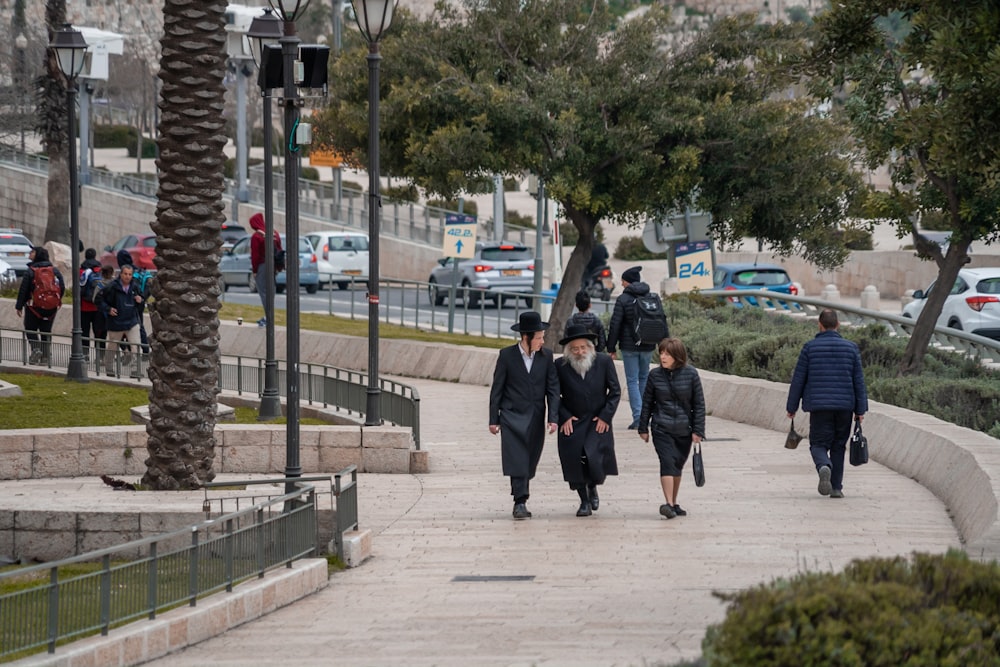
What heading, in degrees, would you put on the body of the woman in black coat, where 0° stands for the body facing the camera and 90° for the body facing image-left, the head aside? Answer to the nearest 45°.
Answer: approximately 0°

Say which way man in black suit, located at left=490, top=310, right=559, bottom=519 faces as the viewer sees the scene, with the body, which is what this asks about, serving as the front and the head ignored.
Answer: toward the camera

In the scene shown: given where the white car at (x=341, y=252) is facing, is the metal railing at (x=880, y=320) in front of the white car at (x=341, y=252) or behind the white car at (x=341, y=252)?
behind

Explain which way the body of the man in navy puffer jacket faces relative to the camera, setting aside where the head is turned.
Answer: away from the camera

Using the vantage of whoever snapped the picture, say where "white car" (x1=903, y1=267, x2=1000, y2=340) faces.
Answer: facing away from the viewer and to the left of the viewer

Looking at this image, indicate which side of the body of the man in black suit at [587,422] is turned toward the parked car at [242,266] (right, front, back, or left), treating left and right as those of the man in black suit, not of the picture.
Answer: back

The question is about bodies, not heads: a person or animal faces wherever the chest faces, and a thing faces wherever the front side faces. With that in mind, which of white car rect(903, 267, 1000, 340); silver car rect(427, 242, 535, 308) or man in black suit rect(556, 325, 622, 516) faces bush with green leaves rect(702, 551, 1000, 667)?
the man in black suit

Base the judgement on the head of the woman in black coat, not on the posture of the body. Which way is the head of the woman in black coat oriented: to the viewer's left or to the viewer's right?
to the viewer's left

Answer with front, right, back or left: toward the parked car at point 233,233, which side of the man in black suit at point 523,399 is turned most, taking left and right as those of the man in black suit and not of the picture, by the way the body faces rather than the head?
back
